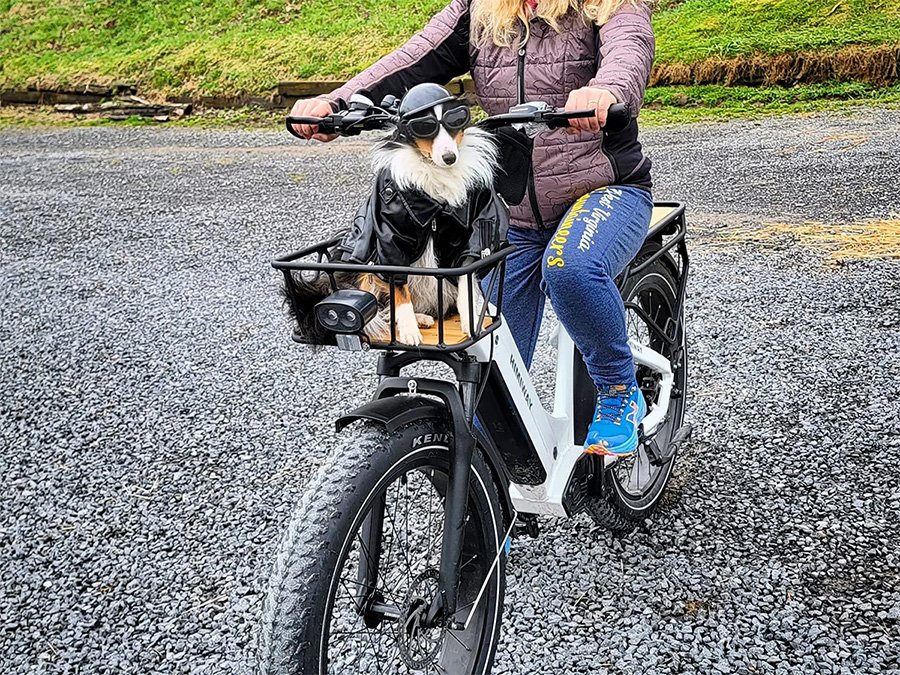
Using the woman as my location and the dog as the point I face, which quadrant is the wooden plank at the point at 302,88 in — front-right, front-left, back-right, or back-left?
back-right

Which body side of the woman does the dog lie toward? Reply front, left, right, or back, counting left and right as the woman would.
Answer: front

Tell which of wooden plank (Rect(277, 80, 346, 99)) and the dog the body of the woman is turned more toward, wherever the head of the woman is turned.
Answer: the dog

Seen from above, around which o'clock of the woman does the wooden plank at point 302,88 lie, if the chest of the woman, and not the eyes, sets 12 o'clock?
The wooden plank is roughly at 4 o'clock from the woman.

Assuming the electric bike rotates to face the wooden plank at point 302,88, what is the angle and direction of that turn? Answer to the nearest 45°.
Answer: approximately 135° to its right

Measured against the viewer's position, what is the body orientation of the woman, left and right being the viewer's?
facing the viewer and to the left of the viewer
